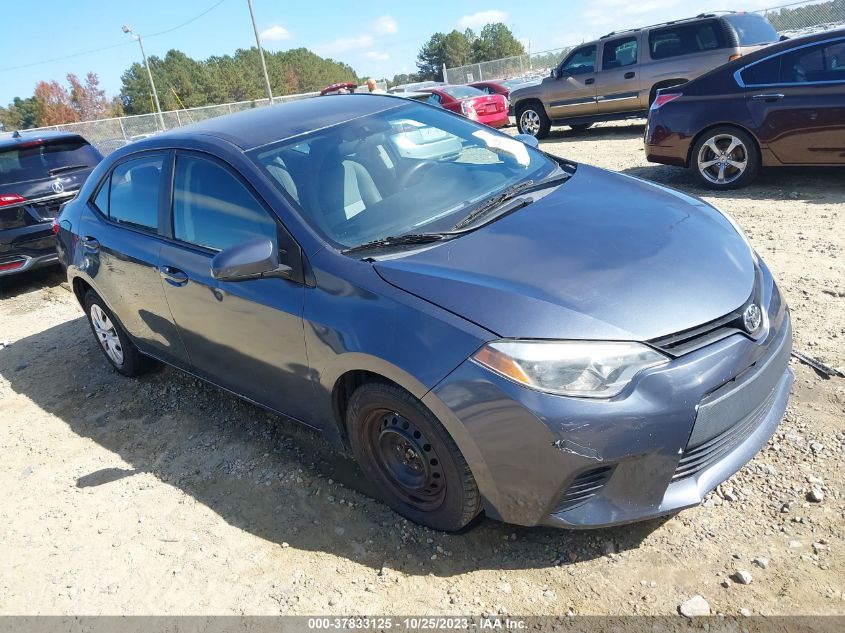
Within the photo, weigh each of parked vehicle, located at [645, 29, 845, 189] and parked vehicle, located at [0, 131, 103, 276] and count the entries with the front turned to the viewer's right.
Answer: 1

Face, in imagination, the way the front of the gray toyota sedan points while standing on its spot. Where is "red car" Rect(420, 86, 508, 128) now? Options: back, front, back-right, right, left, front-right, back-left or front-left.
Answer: back-left

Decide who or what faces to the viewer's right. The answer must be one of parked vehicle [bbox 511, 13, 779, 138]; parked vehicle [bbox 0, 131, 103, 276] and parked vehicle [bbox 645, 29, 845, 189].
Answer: parked vehicle [bbox 645, 29, 845, 189]

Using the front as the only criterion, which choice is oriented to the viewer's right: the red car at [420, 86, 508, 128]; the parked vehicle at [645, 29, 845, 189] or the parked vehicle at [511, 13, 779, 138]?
the parked vehicle at [645, 29, 845, 189]

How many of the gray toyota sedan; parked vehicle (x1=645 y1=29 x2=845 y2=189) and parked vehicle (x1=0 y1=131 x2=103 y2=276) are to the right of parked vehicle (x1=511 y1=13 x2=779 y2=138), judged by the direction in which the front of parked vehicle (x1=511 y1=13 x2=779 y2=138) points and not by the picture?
0

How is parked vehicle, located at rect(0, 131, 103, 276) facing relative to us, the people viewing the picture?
facing away from the viewer and to the left of the viewer

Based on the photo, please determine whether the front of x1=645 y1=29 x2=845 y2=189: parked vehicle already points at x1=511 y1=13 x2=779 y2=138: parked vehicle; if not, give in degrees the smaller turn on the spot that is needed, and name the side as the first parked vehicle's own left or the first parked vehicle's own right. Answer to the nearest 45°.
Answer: approximately 90° to the first parked vehicle's own left

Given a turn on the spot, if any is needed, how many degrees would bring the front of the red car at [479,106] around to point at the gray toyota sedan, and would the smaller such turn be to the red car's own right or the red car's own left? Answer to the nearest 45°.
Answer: approximately 135° to the red car's own left

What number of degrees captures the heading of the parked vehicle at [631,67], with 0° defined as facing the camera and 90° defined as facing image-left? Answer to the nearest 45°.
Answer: approximately 135°

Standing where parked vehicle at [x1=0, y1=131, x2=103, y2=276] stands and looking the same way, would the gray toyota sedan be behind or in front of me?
behind

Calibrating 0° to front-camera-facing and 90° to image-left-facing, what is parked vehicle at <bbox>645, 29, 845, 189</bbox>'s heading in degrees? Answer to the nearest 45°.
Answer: approximately 270°

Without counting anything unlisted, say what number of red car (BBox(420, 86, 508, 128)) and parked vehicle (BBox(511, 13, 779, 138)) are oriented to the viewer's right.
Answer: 0
